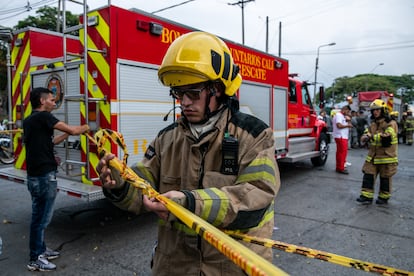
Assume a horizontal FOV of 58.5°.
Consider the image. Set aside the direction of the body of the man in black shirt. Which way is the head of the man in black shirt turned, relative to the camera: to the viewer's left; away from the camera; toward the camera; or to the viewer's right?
to the viewer's right

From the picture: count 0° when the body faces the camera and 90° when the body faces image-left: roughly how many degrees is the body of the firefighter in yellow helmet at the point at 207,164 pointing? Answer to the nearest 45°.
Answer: approximately 45°

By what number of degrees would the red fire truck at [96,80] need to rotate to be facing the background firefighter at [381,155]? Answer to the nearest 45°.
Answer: approximately 45° to its right

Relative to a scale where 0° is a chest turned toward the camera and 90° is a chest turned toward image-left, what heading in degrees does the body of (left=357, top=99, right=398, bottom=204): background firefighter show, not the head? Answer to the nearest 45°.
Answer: approximately 45°

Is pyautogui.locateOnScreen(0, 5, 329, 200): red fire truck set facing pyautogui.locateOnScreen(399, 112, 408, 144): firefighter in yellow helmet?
yes

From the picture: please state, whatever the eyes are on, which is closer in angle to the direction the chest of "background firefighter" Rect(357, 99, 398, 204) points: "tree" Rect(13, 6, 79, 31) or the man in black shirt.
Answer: the man in black shirt

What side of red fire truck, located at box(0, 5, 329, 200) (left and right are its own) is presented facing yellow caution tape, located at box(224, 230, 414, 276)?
right

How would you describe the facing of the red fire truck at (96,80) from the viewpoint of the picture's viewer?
facing away from the viewer and to the right of the viewer

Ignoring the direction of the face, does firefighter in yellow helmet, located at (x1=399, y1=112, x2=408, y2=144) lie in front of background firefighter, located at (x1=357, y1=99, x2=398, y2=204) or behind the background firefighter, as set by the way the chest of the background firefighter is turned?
behind
